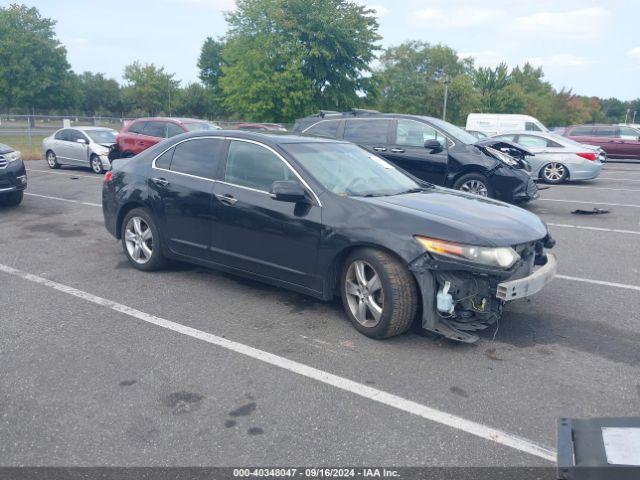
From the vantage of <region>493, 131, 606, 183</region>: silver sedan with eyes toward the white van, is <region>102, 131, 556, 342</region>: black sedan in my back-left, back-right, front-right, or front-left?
back-left

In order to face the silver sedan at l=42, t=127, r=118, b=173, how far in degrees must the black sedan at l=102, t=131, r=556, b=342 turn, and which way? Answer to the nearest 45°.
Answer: approximately 180°

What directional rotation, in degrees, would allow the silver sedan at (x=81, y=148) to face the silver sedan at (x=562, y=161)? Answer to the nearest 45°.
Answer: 0° — it already faces it

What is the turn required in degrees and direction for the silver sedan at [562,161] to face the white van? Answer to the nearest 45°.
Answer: approximately 45° to its right

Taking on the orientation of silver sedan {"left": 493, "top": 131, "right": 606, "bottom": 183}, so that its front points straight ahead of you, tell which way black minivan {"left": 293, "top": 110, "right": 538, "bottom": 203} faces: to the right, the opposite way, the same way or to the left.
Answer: the opposite way

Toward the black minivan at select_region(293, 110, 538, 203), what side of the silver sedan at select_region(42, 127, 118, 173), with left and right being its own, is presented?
front

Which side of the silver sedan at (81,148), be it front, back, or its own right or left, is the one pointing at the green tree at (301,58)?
left

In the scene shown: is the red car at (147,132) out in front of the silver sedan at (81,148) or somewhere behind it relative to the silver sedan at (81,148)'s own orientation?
in front

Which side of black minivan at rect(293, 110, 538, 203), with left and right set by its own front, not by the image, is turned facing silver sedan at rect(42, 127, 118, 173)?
back

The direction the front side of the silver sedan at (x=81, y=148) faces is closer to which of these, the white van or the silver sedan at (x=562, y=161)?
the silver sedan
